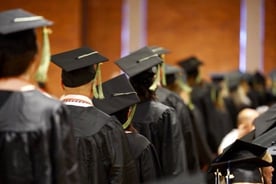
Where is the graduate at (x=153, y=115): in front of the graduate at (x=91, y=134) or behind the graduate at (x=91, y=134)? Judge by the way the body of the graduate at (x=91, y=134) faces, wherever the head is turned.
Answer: in front

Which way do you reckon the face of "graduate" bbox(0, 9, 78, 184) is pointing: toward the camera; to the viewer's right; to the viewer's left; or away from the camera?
away from the camera

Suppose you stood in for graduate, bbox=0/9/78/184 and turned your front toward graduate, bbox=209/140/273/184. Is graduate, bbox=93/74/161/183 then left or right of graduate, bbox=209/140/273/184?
left

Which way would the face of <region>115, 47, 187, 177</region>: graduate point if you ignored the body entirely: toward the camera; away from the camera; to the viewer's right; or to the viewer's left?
away from the camera

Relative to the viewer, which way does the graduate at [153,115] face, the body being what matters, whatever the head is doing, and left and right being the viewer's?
facing away from the viewer and to the right of the viewer

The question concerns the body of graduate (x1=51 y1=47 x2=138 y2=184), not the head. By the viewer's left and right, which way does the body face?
facing away from the viewer and to the right of the viewer

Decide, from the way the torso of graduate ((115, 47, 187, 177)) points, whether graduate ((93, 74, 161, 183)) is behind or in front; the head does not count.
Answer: behind

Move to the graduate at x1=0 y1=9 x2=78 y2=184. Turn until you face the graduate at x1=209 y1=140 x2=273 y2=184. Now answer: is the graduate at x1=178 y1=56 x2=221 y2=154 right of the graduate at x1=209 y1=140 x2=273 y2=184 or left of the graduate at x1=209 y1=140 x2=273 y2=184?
left

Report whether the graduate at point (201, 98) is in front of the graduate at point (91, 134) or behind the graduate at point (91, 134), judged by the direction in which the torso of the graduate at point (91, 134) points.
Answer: in front
